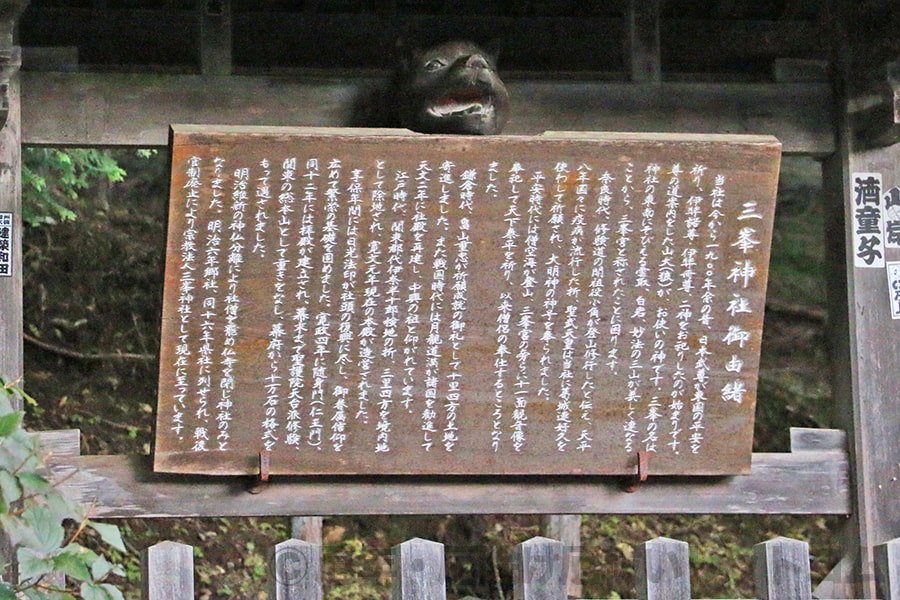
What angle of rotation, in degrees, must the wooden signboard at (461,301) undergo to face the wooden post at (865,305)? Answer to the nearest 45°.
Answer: approximately 90° to its left

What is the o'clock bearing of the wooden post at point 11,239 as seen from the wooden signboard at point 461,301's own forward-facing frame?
The wooden post is roughly at 3 o'clock from the wooden signboard.

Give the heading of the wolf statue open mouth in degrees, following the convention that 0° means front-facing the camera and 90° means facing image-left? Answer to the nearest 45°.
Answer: approximately 315°

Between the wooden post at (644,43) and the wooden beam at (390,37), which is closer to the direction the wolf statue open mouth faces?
the wooden post

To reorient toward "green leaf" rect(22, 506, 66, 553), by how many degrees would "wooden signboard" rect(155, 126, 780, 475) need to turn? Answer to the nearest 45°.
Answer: approximately 45° to its right

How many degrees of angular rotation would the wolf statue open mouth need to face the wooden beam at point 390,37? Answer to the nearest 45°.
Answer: approximately 135° to its left

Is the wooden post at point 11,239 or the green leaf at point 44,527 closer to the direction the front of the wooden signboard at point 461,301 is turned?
the green leaf

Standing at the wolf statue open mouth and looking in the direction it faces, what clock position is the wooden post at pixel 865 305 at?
The wooden post is roughly at 10 o'clock from the wolf statue open mouth.
